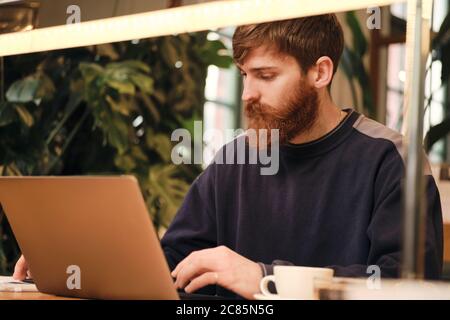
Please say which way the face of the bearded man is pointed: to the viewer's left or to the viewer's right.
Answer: to the viewer's left

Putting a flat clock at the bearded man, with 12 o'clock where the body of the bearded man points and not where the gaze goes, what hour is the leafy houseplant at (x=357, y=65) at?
The leafy houseplant is roughly at 5 o'clock from the bearded man.

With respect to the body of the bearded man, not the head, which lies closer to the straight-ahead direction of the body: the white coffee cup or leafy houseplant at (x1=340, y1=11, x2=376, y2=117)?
the white coffee cup

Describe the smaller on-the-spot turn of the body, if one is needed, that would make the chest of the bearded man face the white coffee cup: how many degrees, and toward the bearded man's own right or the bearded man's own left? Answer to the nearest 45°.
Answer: approximately 45° to the bearded man's own left

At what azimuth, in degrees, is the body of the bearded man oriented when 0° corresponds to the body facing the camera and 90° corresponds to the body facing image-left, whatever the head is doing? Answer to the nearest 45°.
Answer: approximately 45°
